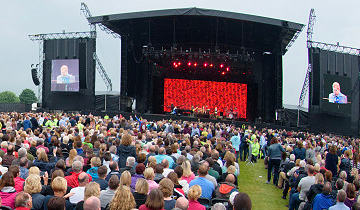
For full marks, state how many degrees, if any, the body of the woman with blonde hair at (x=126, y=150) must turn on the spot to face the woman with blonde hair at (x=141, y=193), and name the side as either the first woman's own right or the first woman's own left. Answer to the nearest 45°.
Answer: approximately 180°

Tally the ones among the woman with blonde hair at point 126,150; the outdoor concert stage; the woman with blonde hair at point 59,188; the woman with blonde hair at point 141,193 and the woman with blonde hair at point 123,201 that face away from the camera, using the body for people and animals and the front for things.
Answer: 4

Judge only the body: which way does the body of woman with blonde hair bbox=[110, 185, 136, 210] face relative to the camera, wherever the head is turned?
away from the camera

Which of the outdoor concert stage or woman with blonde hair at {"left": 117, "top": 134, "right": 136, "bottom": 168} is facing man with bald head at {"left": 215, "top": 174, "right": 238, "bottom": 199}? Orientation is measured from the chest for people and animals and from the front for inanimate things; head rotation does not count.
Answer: the outdoor concert stage

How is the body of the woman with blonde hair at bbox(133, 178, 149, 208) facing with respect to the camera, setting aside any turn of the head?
away from the camera

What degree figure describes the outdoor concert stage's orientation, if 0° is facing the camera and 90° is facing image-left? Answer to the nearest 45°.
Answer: approximately 0°

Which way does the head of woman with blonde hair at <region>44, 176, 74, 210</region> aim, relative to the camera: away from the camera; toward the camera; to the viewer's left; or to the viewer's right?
away from the camera

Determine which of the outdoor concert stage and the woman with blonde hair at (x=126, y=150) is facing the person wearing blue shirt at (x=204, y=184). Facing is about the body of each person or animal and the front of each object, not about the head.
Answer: the outdoor concert stage

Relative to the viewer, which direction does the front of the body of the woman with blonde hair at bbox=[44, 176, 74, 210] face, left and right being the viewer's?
facing away from the viewer

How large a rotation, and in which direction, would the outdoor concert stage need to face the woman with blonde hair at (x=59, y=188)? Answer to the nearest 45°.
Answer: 0° — it already faces them

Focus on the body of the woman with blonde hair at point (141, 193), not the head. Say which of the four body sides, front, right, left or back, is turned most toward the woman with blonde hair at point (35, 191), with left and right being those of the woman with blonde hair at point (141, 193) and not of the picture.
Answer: left

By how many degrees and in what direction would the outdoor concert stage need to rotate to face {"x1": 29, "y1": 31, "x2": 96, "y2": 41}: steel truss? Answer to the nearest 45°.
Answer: approximately 90° to its right

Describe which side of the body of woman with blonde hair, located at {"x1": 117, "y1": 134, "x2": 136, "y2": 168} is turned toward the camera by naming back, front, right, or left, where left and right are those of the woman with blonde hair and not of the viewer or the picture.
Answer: back

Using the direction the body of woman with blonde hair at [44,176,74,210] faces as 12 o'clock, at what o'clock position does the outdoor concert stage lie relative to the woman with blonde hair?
The outdoor concert stage is roughly at 1 o'clock from the woman with blonde hair.
